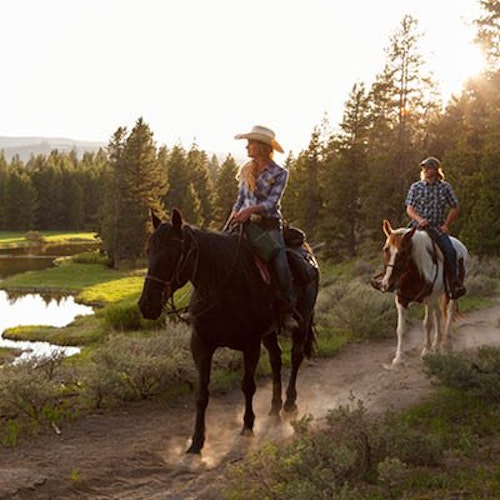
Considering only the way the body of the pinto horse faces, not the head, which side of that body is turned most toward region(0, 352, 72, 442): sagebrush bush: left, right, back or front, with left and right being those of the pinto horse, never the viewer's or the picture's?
front

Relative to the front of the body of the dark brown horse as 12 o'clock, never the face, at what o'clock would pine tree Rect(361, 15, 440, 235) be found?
The pine tree is roughly at 5 o'clock from the dark brown horse.

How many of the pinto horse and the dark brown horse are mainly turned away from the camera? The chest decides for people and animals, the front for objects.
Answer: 0

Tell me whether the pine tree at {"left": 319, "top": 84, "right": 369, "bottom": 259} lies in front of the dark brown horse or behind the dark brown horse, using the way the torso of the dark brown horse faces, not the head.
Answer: behind

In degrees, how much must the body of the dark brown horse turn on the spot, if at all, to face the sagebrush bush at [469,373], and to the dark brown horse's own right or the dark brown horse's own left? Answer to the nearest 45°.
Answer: approximately 135° to the dark brown horse's own left

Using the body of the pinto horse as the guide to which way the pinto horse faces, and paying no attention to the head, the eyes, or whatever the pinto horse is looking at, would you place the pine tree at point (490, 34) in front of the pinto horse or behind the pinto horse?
behind

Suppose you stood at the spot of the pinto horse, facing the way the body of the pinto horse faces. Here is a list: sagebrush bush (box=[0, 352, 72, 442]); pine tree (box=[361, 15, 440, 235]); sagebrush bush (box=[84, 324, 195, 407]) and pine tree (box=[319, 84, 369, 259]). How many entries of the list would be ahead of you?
2

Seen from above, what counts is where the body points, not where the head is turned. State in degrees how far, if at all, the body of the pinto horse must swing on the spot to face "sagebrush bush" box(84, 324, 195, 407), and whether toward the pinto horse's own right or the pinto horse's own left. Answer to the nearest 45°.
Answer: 0° — it already faces it

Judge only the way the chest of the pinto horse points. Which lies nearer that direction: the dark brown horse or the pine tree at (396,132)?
the dark brown horse

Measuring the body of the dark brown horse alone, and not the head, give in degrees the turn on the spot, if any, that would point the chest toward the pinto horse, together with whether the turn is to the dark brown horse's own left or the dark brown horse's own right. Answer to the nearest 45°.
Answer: approximately 180°

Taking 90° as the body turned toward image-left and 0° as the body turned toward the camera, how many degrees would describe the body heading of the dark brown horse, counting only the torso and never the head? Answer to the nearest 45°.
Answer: approximately 45°

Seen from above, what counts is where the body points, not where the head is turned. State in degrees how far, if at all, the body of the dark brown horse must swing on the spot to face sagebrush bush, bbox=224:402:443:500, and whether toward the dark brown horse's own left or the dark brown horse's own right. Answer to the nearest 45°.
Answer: approximately 90° to the dark brown horse's own left

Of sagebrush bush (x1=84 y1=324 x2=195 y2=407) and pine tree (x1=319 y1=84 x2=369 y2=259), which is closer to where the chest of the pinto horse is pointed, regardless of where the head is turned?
the sagebrush bush

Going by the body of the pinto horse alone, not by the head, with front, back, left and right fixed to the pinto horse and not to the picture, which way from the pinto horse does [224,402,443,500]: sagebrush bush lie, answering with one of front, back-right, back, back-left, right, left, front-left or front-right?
front-left

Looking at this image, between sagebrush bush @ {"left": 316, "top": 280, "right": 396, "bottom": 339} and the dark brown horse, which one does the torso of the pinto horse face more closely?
the dark brown horse
